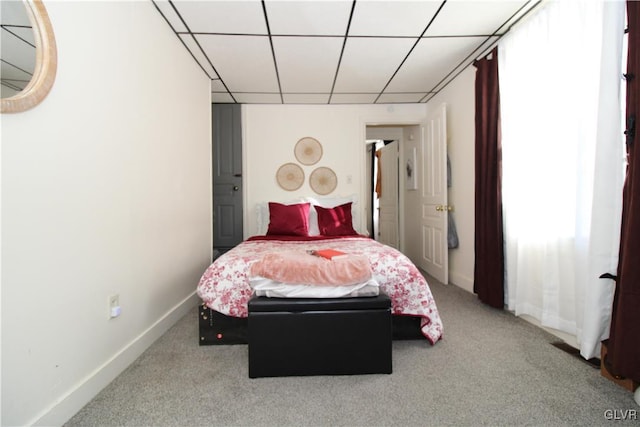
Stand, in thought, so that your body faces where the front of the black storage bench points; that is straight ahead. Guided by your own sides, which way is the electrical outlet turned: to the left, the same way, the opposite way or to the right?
to the left

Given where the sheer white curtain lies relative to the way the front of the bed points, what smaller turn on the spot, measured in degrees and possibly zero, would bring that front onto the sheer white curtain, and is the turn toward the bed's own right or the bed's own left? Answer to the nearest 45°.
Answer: approximately 90° to the bed's own left

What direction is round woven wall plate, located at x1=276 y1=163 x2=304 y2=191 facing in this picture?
toward the camera

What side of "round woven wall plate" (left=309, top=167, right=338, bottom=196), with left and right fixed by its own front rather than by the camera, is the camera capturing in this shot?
front

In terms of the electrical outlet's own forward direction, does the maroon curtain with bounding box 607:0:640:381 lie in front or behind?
in front

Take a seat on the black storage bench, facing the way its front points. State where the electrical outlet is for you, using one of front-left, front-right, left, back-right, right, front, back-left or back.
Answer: right

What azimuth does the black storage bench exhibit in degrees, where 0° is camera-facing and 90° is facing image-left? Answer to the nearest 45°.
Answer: approximately 0°

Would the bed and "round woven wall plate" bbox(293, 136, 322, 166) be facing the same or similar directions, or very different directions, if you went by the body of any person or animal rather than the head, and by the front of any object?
same or similar directions

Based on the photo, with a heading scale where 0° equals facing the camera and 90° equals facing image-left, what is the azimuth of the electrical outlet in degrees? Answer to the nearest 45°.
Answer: approximately 315°

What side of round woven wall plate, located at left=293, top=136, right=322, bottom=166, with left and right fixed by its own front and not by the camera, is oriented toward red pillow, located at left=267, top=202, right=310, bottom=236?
front

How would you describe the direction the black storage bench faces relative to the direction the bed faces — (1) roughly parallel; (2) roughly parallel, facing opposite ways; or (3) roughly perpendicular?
roughly parallel

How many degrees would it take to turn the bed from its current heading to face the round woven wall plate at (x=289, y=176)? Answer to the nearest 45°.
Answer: approximately 180°

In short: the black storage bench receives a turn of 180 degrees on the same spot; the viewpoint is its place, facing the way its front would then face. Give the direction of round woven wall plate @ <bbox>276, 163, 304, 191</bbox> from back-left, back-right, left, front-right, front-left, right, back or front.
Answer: front

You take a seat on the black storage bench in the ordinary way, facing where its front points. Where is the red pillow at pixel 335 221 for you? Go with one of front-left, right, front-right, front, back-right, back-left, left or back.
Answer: back
